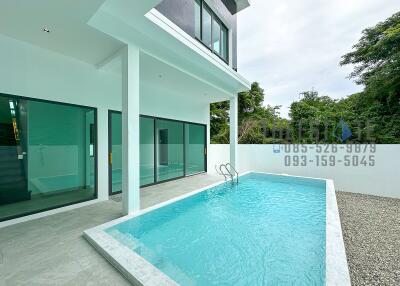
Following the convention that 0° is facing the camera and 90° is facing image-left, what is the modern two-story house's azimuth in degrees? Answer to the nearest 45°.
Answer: approximately 315°

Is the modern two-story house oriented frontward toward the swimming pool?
yes

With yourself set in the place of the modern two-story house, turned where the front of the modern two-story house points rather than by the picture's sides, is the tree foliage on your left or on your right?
on your left

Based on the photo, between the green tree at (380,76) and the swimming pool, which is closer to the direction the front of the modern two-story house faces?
the swimming pool
